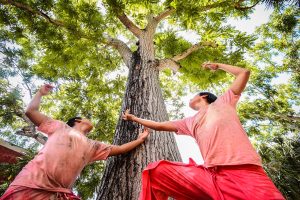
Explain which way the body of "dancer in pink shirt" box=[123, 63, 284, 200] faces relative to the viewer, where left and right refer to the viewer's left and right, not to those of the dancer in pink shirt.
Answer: facing the viewer and to the left of the viewer

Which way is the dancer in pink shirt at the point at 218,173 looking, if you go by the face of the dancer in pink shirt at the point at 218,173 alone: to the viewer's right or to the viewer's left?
to the viewer's left

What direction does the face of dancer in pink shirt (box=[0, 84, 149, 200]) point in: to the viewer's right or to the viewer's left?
to the viewer's right

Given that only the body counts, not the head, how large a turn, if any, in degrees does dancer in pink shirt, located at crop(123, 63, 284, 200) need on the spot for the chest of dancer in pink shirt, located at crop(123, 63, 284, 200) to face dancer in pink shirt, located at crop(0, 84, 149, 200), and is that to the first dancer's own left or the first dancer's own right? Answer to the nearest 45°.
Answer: approximately 45° to the first dancer's own right
